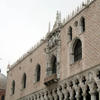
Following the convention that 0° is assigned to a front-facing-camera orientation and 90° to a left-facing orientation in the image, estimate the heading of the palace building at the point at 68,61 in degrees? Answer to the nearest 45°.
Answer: approximately 45°

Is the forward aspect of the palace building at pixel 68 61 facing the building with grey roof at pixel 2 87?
no
